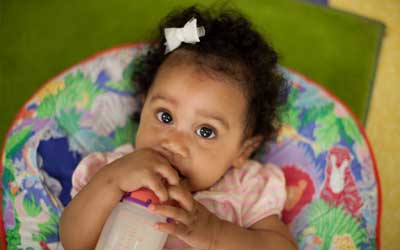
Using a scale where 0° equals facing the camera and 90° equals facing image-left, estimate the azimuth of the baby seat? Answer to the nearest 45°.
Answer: approximately 0°

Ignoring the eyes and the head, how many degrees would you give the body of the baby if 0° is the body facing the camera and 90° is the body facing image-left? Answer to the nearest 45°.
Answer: approximately 0°
